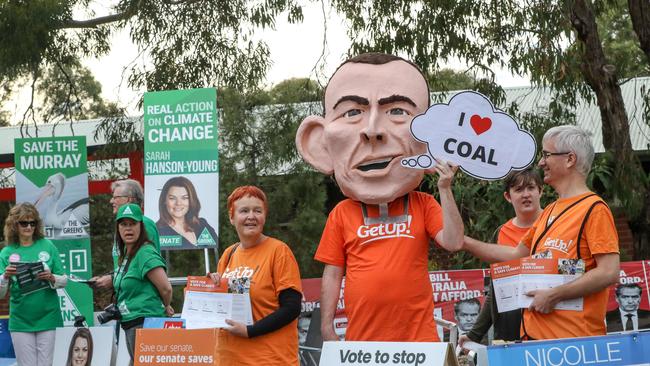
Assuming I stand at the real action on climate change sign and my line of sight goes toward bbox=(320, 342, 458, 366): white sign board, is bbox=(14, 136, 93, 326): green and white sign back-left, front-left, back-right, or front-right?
back-right

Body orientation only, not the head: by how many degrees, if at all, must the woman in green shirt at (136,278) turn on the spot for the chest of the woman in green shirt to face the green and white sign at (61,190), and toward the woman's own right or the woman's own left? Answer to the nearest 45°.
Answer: approximately 135° to the woman's own right

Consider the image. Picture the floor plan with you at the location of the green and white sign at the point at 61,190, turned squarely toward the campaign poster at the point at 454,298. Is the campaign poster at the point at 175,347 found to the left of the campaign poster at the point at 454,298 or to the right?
right

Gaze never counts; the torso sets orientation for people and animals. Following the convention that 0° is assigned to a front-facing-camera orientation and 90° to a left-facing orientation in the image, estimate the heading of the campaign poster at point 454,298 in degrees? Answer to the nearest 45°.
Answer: approximately 0°

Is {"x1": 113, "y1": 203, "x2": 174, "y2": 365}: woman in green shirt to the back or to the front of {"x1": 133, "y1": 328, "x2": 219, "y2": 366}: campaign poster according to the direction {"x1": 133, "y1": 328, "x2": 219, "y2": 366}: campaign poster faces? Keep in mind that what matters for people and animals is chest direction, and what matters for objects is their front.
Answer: to the back

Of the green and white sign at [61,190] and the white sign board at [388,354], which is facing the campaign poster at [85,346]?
the green and white sign

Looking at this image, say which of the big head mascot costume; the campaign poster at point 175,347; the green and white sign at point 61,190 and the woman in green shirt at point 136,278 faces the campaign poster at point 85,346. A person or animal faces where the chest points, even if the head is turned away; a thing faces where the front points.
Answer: the green and white sign
